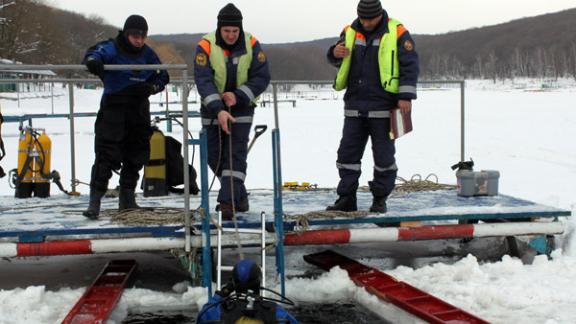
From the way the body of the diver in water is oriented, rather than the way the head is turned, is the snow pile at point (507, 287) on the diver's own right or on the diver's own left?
on the diver's own right

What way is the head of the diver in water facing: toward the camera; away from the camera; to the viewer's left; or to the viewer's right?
away from the camera

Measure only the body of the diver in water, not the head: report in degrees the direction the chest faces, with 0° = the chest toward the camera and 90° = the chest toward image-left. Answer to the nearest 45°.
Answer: approximately 180°

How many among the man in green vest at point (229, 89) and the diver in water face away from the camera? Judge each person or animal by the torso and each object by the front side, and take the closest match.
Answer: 1

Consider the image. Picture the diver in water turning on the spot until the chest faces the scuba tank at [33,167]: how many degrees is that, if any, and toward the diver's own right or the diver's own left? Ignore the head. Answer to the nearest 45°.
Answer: approximately 45° to the diver's own left

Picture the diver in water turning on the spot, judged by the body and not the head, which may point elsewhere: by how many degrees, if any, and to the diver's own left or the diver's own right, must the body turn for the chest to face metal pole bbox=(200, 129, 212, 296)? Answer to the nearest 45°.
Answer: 0° — they already face it

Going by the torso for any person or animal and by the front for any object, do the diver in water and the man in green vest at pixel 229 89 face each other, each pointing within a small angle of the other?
yes

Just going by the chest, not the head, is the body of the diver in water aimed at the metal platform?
yes

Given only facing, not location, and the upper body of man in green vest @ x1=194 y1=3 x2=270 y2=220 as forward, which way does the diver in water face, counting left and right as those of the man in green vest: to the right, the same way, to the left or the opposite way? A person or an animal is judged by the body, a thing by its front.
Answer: the opposite way
